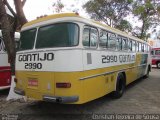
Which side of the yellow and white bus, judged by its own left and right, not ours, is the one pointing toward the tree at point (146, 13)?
front

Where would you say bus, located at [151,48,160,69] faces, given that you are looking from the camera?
facing the viewer and to the left of the viewer

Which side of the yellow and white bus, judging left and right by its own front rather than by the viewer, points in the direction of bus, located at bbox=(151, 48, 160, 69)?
front

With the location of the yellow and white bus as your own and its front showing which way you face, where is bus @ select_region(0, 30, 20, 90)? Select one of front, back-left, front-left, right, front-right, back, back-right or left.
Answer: left

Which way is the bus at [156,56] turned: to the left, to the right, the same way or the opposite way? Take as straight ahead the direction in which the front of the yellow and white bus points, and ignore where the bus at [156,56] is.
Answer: the opposite way

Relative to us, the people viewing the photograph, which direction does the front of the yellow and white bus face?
facing away from the viewer and to the right of the viewer

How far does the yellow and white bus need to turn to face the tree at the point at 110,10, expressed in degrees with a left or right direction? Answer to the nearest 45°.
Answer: approximately 45° to its left
